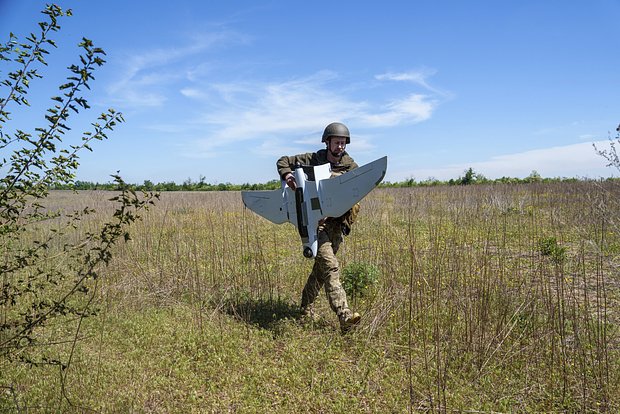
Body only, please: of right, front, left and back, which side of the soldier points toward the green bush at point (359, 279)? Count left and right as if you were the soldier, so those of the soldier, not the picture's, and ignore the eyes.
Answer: left

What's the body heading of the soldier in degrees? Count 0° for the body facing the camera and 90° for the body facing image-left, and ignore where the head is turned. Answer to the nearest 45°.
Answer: approximately 315°
